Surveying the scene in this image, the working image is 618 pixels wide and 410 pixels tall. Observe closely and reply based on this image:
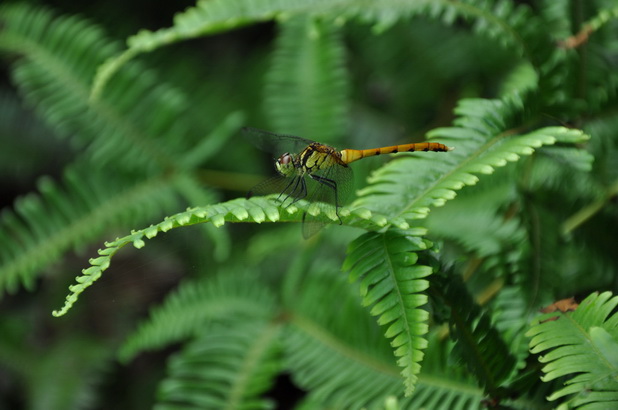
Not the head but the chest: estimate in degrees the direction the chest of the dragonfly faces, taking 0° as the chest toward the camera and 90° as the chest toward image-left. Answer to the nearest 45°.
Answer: approximately 90°
